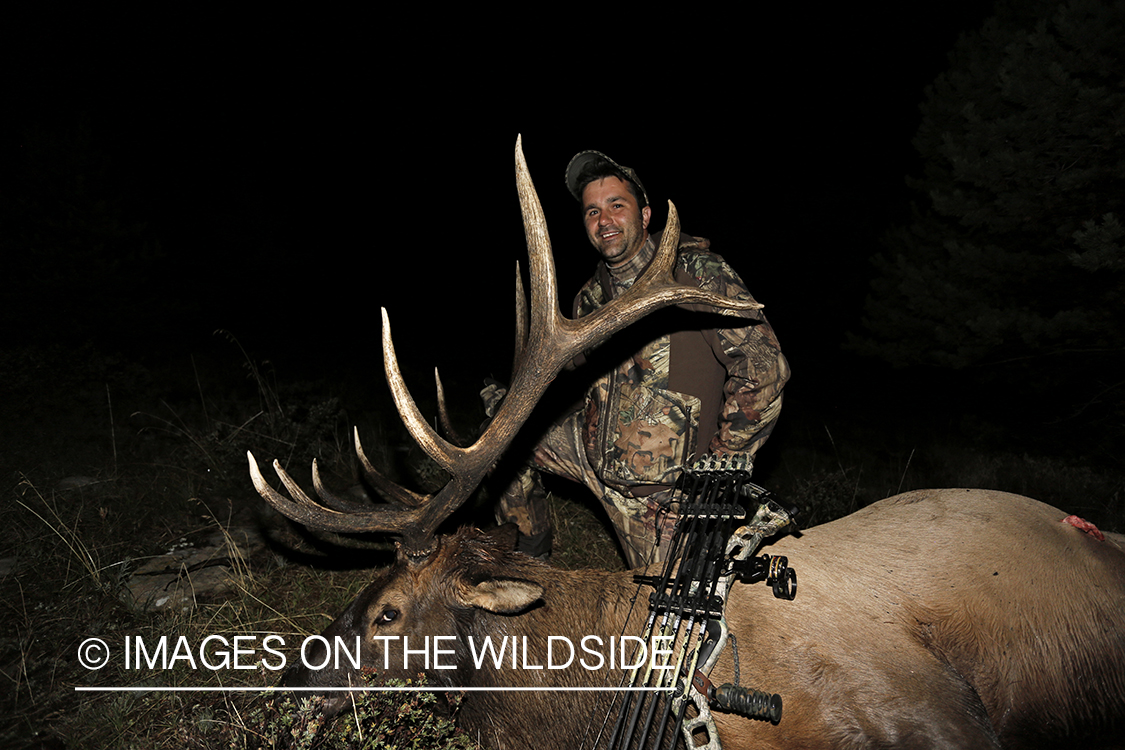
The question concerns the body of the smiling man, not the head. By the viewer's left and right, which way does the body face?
facing the viewer and to the left of the viewer

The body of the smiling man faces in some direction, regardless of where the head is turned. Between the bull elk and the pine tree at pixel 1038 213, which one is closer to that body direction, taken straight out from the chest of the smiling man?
the bull elk

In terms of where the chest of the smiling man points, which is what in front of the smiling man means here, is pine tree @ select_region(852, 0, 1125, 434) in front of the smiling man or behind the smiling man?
behind
